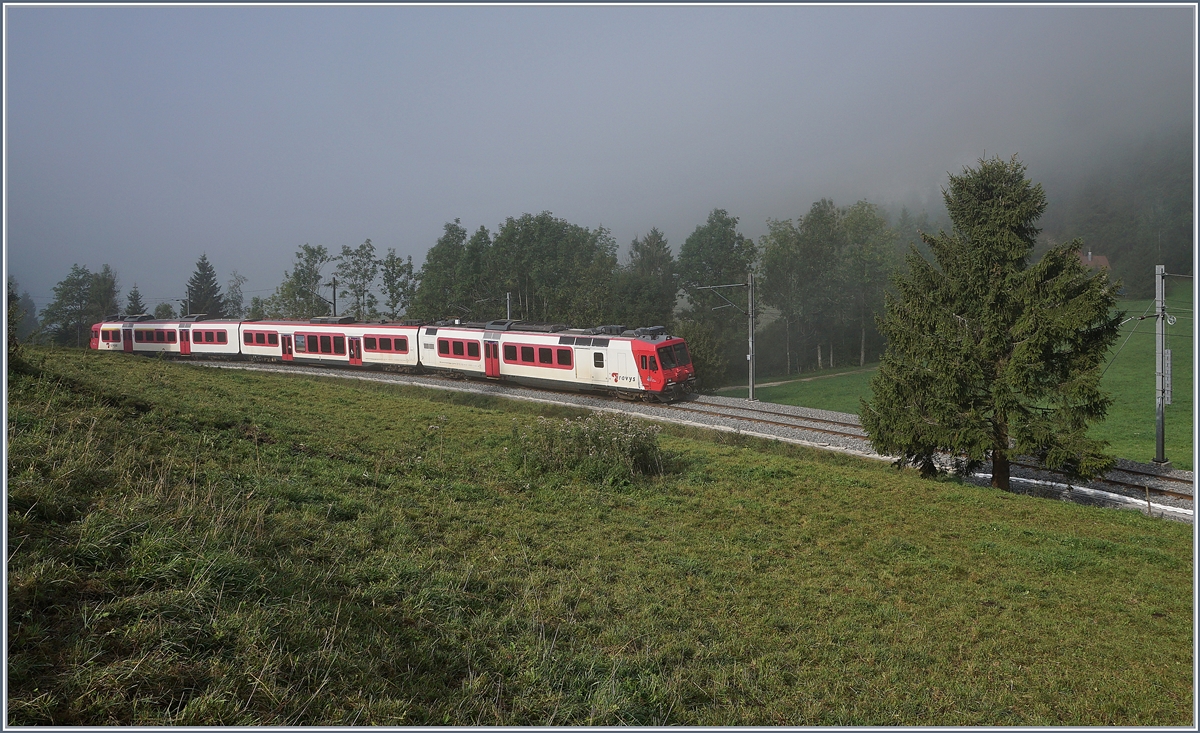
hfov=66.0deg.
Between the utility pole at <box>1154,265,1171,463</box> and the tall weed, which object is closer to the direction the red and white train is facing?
the utility pole

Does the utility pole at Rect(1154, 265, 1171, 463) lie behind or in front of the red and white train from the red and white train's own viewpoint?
in front

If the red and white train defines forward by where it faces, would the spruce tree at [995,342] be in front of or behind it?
in front

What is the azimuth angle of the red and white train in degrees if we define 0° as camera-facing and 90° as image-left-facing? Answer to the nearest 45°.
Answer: approximately 315°
